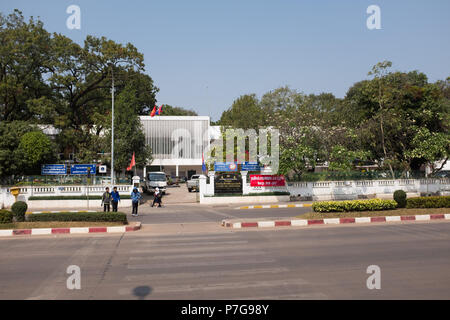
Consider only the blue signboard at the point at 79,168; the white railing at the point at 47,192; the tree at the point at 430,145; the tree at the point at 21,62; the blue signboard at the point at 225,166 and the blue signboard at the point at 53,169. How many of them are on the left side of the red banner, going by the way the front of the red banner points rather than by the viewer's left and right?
1

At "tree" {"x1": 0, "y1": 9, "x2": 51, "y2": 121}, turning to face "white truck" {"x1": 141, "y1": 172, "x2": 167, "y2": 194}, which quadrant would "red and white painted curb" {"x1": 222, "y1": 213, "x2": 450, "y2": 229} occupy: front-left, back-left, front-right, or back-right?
front-right

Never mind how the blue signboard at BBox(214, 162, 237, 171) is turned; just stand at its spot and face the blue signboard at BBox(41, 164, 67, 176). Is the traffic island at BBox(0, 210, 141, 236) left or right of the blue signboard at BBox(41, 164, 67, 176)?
left

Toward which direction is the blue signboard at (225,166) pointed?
toward the camera

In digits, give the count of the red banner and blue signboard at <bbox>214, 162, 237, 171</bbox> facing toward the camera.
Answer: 2

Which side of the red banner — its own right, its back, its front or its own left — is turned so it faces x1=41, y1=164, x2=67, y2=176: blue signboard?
right

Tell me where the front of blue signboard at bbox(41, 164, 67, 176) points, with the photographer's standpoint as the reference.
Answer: facing the viewer

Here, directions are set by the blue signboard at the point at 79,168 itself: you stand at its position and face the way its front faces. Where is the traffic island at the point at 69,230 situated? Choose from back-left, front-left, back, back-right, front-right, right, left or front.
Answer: front

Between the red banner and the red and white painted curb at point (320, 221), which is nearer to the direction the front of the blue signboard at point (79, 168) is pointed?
the red and white painted curb

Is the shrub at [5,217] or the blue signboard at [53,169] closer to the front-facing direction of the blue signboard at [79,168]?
the shrub

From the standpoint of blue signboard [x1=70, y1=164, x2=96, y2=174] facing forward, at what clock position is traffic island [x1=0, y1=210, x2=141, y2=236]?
The traffic island is roughly at 12 o'clock from the blue signboard.

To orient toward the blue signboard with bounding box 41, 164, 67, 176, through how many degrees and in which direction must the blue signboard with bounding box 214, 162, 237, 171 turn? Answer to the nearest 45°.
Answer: approximately 90° to its right

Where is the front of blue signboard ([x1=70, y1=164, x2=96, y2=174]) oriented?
toward the camera

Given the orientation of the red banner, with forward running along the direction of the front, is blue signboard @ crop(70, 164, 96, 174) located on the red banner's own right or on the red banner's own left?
on the red banner's own right
